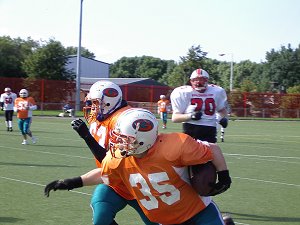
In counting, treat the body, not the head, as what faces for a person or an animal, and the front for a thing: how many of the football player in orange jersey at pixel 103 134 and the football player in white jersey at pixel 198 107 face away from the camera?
0

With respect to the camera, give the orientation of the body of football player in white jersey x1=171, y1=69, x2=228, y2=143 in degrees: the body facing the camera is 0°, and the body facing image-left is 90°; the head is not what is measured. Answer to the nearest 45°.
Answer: approximately 0°

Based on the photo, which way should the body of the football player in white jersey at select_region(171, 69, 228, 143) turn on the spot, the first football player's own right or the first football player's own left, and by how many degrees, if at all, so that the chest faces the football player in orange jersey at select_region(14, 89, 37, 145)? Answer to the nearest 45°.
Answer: approximately 135° to the first football player's own right

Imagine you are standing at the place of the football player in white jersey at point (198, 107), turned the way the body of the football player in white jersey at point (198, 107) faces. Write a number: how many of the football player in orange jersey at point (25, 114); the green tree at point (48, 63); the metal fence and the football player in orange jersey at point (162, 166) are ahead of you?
1

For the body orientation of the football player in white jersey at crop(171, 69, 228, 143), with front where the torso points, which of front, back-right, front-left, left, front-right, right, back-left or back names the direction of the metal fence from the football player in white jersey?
back
